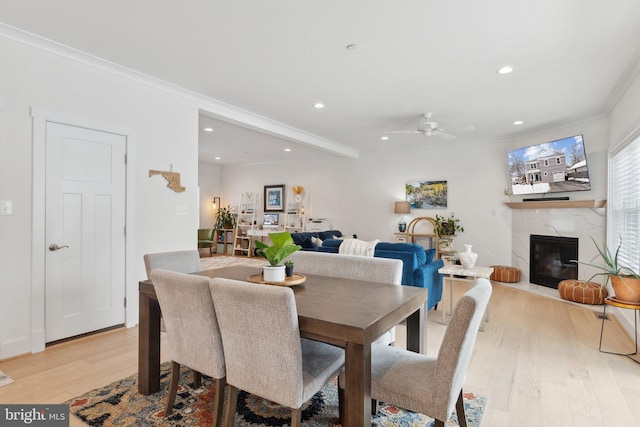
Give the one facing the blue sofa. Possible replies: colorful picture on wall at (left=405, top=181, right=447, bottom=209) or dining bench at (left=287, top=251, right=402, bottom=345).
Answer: the colorful picture on wall

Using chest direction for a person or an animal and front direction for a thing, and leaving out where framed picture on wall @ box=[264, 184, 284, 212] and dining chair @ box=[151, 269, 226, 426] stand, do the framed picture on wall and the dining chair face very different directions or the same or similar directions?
very different directions

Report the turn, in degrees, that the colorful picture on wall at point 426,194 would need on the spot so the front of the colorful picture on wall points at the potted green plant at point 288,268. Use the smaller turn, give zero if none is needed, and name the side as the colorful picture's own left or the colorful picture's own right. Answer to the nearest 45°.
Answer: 0° — it already faces it

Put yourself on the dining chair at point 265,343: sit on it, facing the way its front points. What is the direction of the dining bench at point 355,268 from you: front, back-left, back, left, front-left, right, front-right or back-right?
front

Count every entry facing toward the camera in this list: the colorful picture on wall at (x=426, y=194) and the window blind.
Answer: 1

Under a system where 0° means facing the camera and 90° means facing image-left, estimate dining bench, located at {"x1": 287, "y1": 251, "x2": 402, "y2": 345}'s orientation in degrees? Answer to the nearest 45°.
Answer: approximately 45°

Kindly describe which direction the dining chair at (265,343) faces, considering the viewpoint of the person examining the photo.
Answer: facing away from the viewer and to the right of the viewer

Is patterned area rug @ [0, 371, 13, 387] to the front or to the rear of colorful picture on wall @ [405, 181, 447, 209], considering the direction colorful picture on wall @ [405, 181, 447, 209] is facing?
to the front

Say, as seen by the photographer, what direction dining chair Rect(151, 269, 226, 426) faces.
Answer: facing away from the viewer and to the right of the viewer

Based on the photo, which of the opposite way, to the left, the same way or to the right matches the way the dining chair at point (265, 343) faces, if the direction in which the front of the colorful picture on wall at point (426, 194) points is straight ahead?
the opposite way

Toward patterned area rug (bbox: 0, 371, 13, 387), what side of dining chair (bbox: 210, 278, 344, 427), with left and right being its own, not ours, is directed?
left

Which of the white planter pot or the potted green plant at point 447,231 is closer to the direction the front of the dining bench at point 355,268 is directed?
the white planter pot

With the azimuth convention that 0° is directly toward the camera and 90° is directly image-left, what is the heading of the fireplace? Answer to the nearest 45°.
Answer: approximately 45°

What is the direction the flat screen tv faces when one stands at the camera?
facing the viewer and to the left of the viewer

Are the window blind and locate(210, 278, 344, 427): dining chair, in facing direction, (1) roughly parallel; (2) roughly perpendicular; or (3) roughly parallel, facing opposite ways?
roughly perpendicular

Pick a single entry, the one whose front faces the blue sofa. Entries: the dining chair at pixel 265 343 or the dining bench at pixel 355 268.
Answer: the dining chair at pixel 265 343

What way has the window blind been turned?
to the viewer's left
